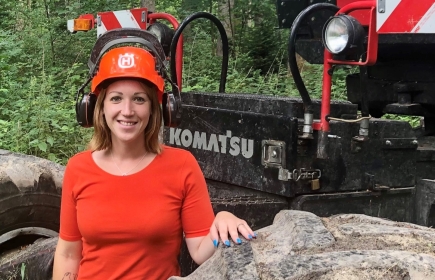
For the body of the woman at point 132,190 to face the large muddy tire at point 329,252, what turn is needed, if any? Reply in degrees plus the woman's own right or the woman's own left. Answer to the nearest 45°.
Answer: approximately 45° to the woman's own left

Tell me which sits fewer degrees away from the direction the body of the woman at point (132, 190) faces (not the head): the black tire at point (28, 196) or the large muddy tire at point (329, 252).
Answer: the large muddy tire

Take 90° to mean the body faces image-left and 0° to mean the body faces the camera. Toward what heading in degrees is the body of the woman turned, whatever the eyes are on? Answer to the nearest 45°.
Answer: approximately 0°

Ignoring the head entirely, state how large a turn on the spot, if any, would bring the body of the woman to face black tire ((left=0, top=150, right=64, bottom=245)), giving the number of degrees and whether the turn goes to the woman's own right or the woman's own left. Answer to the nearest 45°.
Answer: approximately 135° to the woman's own right
